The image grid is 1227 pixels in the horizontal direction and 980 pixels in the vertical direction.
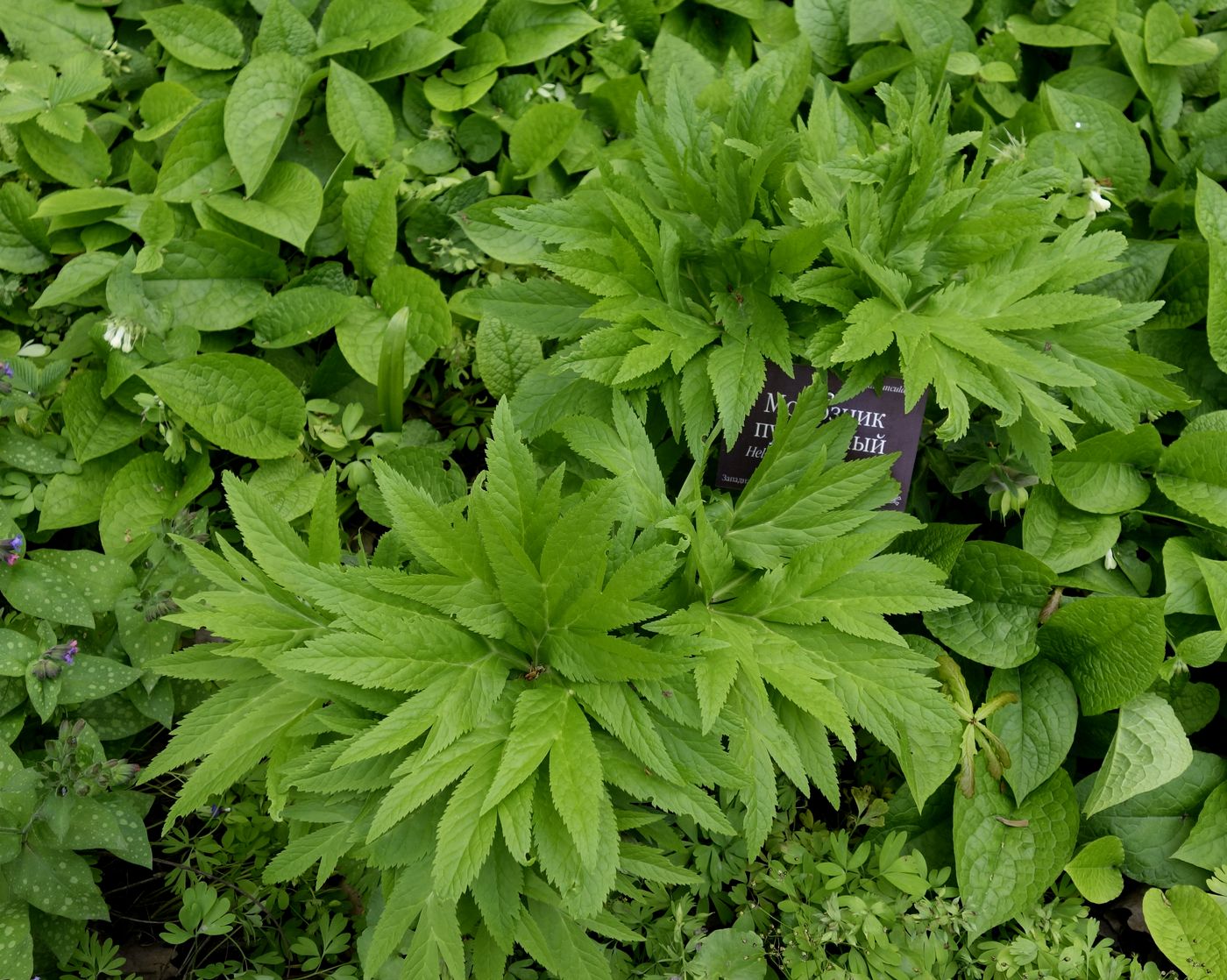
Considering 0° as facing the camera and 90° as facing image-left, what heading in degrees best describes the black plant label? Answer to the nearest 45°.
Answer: approximately 0°
